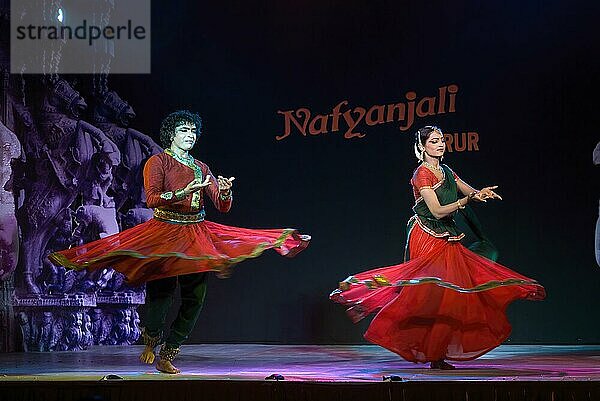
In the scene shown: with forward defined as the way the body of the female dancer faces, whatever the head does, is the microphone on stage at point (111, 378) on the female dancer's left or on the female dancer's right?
on the female dancer's right

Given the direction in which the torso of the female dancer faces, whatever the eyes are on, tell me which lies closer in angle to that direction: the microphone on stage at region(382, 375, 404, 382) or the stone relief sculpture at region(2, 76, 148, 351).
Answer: the microphone on stage

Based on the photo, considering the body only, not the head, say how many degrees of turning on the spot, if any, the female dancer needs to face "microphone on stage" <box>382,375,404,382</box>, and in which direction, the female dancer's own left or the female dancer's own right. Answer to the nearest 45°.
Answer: approximately 45° to the female dancer's own right

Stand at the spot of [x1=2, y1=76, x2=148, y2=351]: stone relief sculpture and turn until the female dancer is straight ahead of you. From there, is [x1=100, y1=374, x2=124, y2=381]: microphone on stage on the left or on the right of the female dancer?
right

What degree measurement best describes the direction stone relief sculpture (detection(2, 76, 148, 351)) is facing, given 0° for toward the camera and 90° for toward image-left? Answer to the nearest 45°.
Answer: approximately 315°

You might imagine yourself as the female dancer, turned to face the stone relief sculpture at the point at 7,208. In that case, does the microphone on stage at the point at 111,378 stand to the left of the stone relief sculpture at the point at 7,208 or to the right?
left

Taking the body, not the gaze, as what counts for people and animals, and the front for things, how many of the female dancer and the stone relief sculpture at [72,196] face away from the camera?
0
